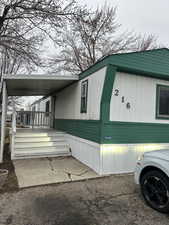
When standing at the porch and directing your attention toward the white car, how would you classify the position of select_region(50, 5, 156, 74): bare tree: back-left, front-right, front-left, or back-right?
back-left

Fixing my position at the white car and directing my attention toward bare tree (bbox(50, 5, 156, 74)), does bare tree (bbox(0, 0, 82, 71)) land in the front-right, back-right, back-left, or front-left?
front-left

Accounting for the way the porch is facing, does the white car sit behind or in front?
in front

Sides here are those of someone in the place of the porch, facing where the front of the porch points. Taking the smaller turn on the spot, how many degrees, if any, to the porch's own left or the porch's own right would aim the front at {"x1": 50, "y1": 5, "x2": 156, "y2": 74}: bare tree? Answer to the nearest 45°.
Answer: approximately 135° to the porch's own left

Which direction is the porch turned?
toward the camera
